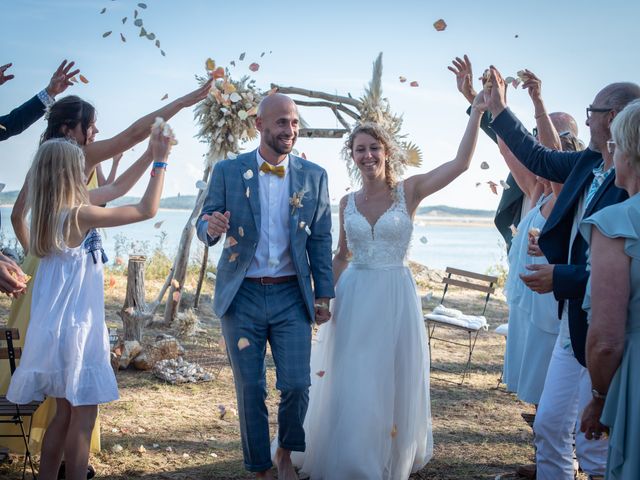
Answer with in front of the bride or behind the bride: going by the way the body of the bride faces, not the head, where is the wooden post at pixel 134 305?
behind

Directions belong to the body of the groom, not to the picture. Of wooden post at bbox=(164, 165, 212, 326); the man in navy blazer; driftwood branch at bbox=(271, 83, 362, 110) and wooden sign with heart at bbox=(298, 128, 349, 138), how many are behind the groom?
3

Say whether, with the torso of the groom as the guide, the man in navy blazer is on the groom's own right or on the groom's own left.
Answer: on the groom's own left

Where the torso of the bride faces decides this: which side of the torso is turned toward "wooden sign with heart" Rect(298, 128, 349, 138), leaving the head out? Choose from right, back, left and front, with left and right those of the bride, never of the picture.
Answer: back

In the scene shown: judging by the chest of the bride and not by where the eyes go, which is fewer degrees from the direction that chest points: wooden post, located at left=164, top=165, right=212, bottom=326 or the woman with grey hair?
the woman with grey hair

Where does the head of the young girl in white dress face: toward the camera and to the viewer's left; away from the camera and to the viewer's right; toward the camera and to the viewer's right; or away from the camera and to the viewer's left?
away from the camera and to the viewer's right

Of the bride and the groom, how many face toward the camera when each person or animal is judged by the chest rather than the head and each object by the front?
2

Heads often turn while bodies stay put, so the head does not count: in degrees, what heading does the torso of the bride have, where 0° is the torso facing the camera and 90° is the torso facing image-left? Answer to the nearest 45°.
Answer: approximately 0°

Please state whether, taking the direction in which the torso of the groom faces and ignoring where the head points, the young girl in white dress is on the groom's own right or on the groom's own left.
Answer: on the groom's own right

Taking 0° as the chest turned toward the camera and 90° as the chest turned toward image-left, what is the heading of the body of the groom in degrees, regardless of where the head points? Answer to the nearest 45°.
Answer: approximately 0°

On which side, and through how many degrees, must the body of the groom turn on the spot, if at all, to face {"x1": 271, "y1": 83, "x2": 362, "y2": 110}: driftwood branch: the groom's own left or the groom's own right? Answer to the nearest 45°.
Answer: approximately 180°

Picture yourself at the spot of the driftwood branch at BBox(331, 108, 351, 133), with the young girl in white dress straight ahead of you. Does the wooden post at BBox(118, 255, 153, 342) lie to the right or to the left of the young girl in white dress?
right

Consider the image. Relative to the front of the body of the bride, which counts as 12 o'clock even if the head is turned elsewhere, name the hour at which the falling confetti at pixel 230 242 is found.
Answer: The falling confetti is roughly at 2 o'clock from the bride.
